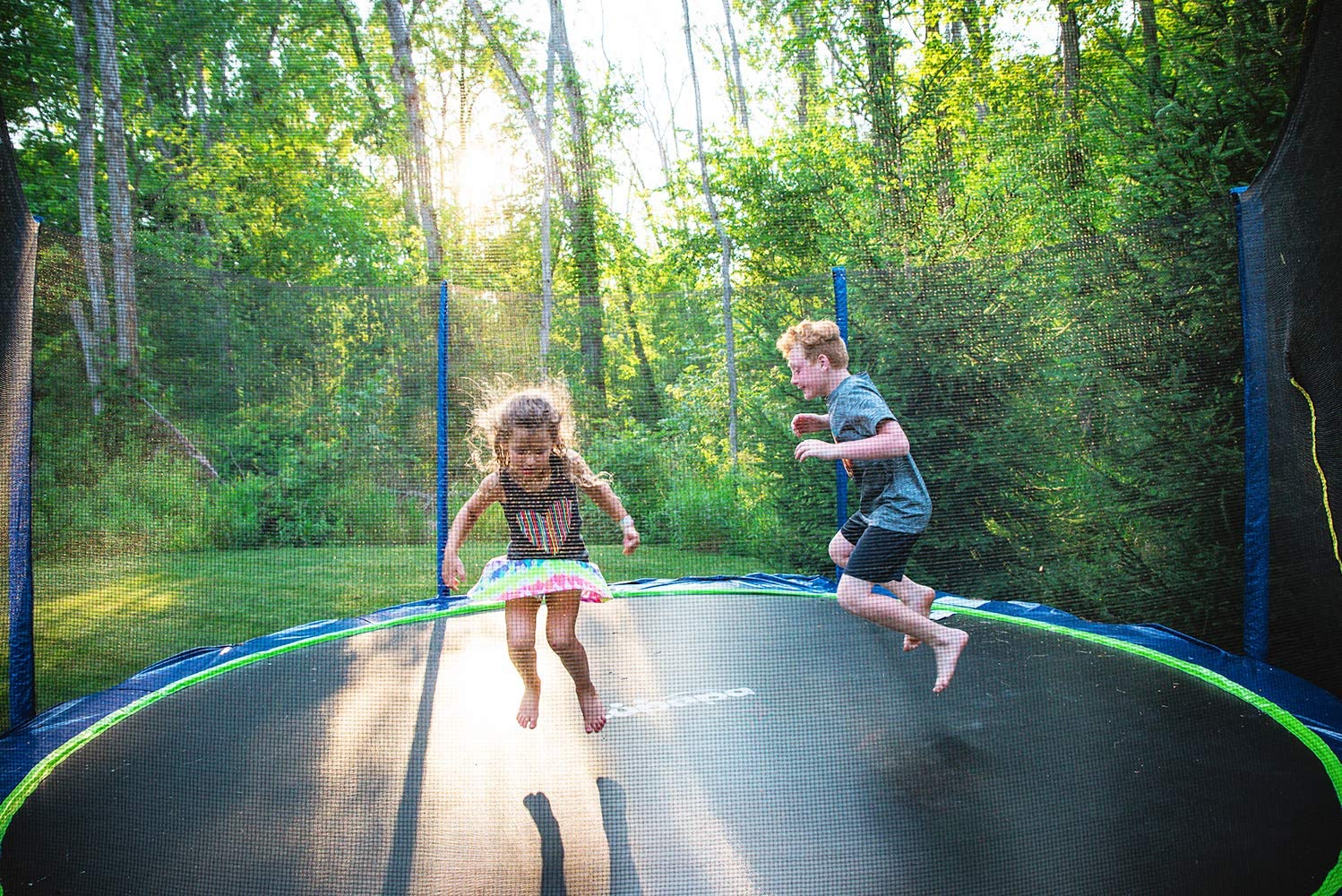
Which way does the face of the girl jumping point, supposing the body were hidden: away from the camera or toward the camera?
toward the camera

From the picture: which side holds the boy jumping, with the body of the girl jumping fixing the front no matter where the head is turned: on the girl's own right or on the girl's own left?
on the girl's own left

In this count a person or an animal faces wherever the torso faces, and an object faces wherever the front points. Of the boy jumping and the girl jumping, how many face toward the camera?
1

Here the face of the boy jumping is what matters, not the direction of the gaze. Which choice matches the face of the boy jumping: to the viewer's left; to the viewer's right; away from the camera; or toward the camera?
to the viewer's left

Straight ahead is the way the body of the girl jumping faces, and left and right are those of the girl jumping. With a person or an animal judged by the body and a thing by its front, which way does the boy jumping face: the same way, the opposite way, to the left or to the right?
to the right

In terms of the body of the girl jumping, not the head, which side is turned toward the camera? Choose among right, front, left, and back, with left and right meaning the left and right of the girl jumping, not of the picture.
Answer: front

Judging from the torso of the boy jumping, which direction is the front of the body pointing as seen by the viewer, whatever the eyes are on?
to the viewer's left

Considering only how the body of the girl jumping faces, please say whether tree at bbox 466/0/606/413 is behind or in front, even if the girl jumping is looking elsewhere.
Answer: behind

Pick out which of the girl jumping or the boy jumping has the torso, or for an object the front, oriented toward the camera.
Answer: the girl jumping
